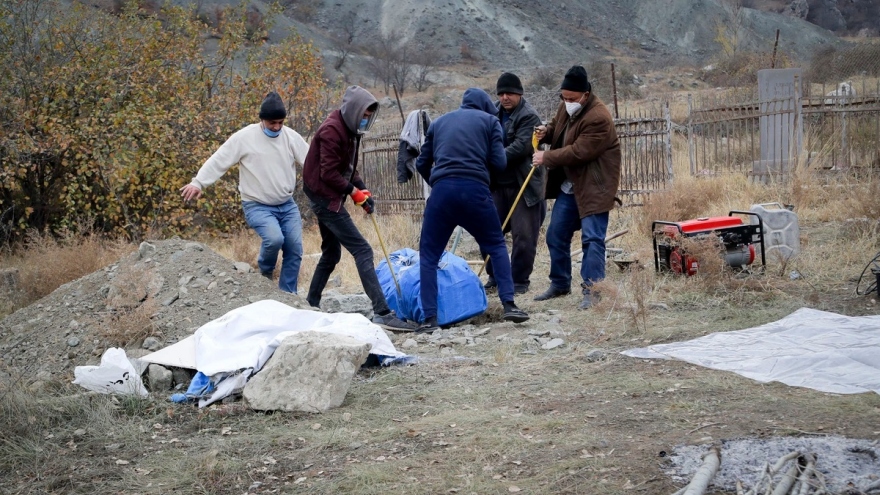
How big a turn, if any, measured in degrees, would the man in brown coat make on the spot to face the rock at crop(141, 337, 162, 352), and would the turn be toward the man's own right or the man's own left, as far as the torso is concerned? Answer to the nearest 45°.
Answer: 0° — they already face it

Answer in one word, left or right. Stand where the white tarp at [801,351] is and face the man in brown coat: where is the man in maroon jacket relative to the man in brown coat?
left

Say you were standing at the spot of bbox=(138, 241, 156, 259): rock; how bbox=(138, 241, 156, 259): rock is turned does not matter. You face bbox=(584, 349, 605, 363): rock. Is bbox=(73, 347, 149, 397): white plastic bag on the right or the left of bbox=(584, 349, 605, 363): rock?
right

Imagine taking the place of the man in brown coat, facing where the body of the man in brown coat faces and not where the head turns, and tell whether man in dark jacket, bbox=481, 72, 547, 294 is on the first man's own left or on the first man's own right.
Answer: on the first man's own right

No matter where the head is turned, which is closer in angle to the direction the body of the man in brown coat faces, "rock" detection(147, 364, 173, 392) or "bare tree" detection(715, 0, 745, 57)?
the rock

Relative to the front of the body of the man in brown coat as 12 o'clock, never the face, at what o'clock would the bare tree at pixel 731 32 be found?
The bare tree is roughly at 5 o'clock from the man in brown coat.

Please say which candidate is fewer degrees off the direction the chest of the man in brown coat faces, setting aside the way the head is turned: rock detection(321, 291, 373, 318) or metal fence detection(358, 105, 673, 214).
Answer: the rock

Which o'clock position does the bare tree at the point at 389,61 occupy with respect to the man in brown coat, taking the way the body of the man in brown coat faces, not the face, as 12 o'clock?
The bare tree is roughly at 4 o'clock from the man in brown coat.

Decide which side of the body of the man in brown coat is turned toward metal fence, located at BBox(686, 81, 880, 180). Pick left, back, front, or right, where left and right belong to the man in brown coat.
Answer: back

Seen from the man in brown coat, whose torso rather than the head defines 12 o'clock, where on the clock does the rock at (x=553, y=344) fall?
The rock is roughly at 11 o'clock from the man in brown coat.

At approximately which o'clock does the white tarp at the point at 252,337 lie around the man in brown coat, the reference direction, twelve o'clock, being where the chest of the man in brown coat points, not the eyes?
The white tarp is roughly at 12 o'clock from the man in brown coat.

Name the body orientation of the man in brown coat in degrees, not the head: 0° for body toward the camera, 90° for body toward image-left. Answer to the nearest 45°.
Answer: approximately 45°
